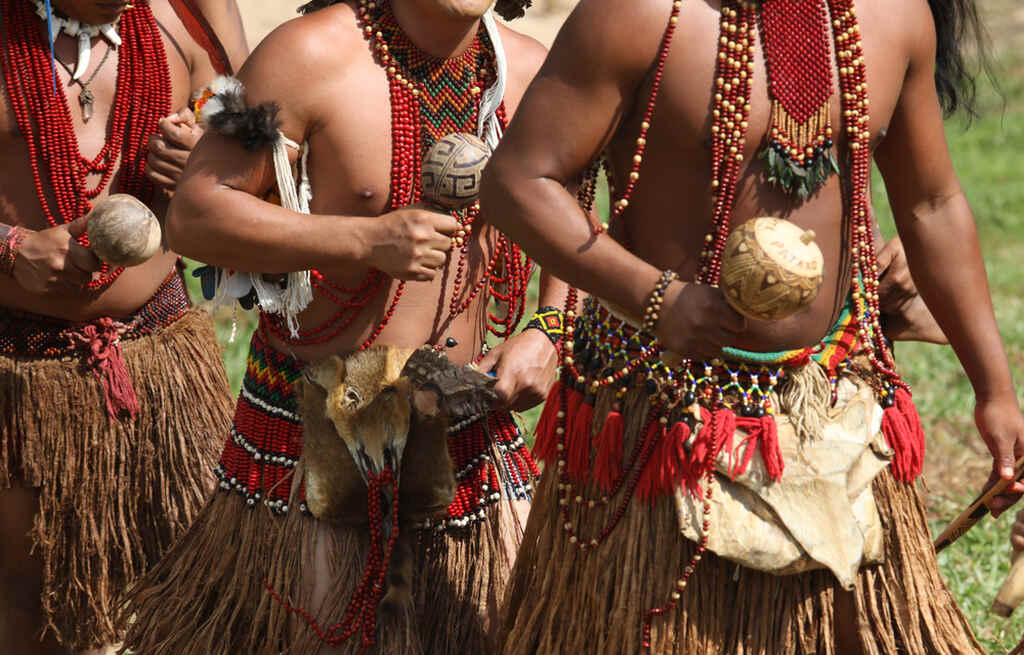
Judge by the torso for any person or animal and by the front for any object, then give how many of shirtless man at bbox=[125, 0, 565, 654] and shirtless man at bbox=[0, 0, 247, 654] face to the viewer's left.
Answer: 0

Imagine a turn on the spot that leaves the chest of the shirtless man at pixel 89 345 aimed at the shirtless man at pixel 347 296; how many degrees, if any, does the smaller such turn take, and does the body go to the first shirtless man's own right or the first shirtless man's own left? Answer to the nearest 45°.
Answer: approximately 45° to the first shirtless man's own left

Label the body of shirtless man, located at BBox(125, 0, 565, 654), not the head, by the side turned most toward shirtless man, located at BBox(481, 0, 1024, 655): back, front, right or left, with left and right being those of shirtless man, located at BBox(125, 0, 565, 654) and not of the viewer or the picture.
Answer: front

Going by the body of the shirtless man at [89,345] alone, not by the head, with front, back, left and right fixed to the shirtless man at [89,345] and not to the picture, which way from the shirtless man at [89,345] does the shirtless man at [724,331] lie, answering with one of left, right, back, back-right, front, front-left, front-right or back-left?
front-left

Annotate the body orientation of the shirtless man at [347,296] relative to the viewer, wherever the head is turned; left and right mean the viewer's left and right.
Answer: facing the viewer and to the right of the viewer

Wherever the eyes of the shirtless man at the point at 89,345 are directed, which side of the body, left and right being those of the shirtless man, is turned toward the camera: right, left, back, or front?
front
